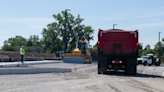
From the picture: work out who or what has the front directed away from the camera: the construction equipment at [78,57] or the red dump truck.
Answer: the red dump truck

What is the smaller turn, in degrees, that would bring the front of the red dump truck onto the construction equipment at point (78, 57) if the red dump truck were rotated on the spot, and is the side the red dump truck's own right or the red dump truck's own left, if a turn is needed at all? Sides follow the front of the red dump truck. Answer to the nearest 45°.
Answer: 0° — it already faces it

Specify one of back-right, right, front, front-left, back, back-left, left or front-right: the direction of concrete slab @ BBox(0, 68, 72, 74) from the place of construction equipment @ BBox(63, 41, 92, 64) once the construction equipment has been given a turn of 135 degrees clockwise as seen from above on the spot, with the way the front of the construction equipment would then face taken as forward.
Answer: back

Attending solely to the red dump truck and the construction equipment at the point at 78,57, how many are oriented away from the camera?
1

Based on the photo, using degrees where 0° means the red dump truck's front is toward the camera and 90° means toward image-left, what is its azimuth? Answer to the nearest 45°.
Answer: approximately 180°

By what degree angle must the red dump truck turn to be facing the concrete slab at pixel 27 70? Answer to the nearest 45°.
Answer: approximately 90° to its left
